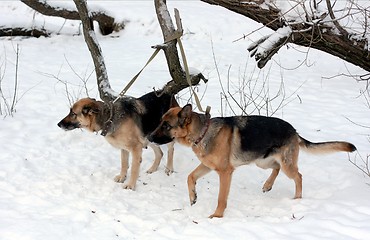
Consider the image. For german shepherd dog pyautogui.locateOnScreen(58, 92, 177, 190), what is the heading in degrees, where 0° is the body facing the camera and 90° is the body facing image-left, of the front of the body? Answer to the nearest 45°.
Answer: approximately 45°

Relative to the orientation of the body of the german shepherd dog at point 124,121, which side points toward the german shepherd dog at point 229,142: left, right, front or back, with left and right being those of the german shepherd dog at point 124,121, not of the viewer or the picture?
left
